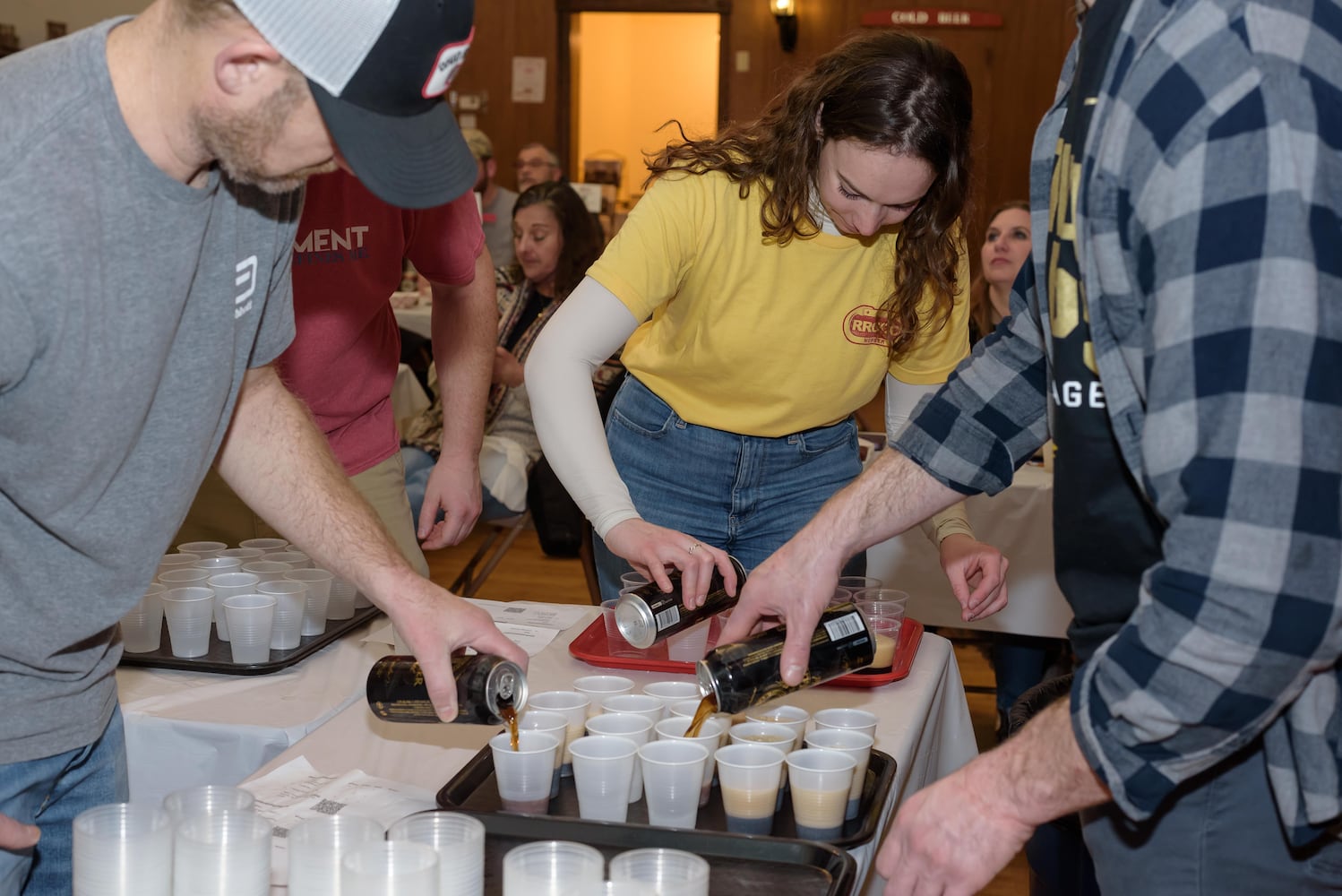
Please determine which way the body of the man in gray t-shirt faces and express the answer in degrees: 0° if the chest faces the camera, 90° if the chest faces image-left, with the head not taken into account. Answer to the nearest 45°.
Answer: approximately 315°

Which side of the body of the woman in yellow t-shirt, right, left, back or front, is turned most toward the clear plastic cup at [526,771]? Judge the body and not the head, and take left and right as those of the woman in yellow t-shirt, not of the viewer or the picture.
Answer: front

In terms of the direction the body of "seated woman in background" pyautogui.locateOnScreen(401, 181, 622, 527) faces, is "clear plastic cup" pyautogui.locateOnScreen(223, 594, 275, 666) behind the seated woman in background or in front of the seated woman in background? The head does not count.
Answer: in front

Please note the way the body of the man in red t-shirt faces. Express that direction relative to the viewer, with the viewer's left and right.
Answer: facing the viewer and to the left of the viewer

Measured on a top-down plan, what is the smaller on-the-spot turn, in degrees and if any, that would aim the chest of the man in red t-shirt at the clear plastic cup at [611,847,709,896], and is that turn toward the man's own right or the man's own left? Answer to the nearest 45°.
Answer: approximately 45° to the man's own left

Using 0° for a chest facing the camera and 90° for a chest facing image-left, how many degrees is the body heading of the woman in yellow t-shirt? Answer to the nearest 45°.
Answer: approximately 0°

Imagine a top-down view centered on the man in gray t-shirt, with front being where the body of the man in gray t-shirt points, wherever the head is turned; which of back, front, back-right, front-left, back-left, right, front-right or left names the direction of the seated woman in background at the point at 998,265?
left

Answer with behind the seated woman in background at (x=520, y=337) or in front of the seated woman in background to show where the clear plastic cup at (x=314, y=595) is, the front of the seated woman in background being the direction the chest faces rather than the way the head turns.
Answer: in front
